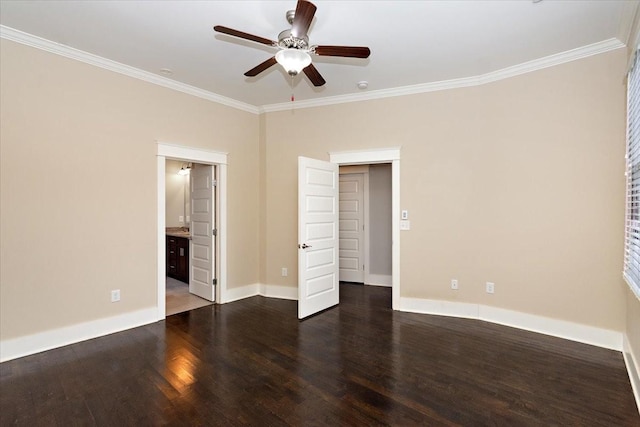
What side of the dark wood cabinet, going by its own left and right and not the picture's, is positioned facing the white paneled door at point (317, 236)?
left

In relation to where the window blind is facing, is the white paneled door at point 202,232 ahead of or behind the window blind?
ahead

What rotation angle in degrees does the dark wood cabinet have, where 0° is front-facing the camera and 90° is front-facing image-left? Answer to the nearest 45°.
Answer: approximately 45°

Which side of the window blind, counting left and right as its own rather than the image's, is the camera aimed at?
left

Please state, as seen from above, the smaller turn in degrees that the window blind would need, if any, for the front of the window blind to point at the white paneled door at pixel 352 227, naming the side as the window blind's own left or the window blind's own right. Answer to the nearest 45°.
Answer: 0° — it already faces it

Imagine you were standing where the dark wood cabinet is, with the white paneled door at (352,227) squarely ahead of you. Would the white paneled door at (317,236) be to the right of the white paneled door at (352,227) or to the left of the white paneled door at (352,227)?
right

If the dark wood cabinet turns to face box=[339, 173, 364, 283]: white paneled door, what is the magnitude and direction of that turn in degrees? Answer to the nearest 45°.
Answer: approximately 90° to its left
